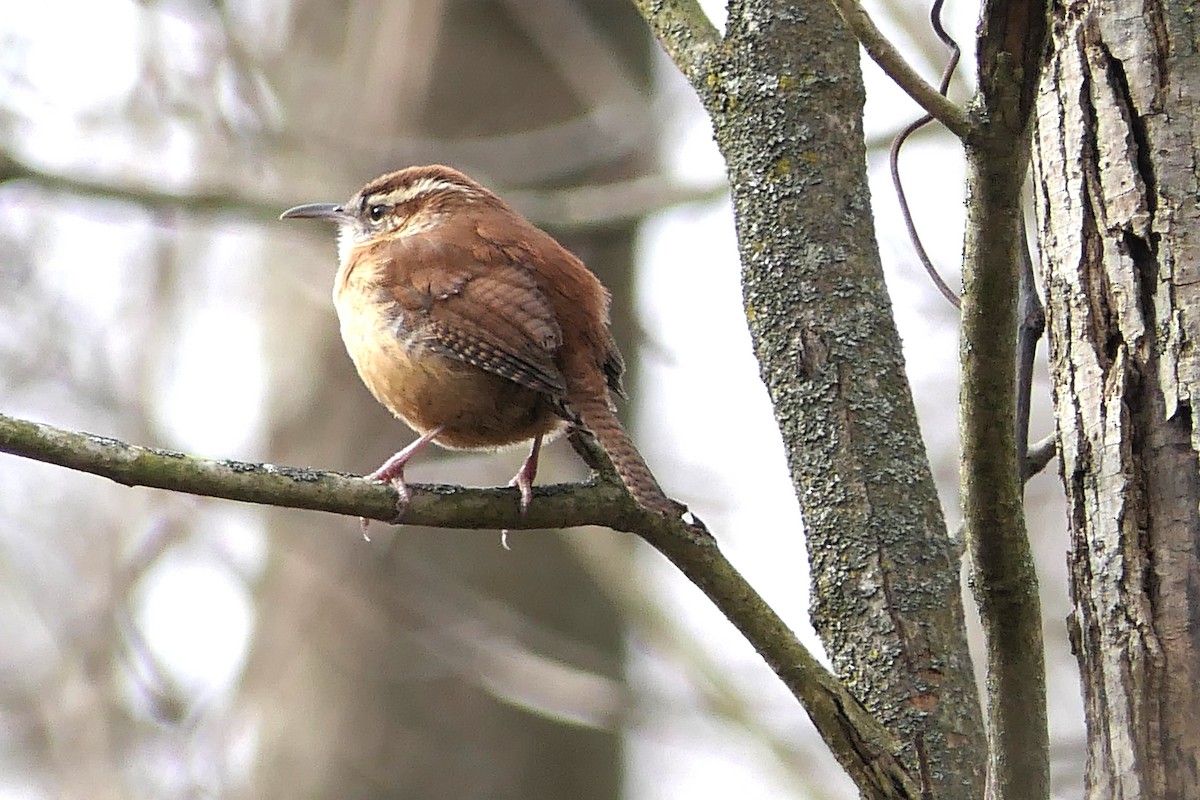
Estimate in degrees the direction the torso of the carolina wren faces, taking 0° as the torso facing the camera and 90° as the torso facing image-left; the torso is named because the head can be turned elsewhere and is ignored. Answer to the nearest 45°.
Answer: approximately 90°

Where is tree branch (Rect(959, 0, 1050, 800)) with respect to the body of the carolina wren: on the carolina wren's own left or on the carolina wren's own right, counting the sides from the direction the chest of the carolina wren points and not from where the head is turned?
on the carolina wren's own left
